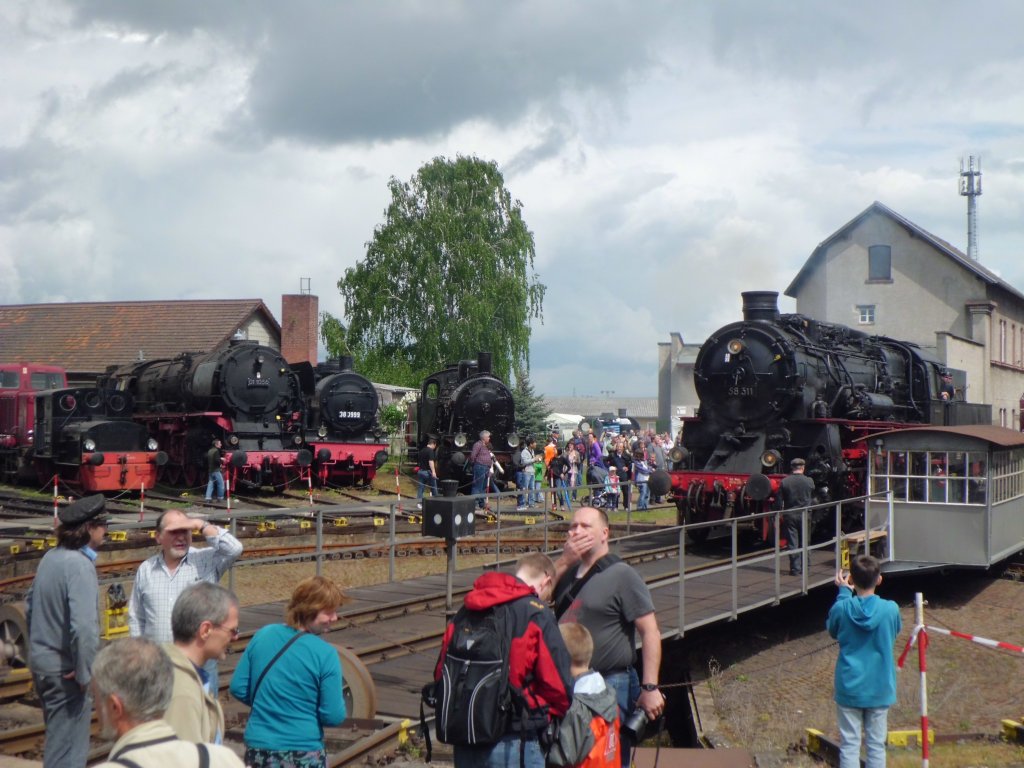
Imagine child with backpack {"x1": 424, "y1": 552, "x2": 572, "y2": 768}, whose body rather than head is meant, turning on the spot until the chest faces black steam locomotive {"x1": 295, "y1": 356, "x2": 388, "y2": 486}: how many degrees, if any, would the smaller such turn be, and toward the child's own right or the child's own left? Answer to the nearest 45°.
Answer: approximately 45° to the child's own left

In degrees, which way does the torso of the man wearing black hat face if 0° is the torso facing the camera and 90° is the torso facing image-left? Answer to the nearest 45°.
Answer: approximately 225°

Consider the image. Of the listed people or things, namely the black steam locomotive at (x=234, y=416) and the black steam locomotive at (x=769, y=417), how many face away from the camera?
0

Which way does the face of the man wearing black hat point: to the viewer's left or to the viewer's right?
to the viewer's right

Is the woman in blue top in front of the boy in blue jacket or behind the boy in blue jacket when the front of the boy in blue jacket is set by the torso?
behind

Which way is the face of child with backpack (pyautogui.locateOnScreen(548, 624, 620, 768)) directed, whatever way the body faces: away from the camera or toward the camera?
away from the camera

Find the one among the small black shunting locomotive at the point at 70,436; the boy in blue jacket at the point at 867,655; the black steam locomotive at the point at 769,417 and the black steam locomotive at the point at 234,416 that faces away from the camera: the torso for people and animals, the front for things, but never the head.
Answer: the boy in blue jacket

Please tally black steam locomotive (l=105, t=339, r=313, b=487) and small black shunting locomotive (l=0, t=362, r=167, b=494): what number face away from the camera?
0

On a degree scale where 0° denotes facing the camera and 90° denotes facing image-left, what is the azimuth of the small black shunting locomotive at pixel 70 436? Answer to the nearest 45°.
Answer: approximately 315°

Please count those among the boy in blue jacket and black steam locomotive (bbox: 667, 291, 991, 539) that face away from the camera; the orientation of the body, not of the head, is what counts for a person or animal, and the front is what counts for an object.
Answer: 1

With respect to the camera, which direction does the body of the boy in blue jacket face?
away from the camera

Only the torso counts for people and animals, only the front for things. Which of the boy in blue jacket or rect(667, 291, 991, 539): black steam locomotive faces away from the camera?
the boy in blue jacket

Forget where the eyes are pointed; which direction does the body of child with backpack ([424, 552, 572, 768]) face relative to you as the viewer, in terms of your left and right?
facing away from the viewer and to the right of the viewer

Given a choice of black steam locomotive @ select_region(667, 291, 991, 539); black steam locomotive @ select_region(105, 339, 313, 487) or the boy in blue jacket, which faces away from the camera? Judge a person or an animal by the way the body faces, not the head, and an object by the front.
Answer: the boy in blue jacket

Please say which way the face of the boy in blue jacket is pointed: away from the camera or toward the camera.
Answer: away from the camera

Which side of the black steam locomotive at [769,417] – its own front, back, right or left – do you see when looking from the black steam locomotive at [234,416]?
right

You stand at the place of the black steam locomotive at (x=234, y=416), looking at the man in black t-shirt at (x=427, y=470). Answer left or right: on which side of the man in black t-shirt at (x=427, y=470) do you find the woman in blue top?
right

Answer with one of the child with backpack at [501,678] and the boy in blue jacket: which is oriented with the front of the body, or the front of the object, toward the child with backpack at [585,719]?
the child with backpack at [501,678]
